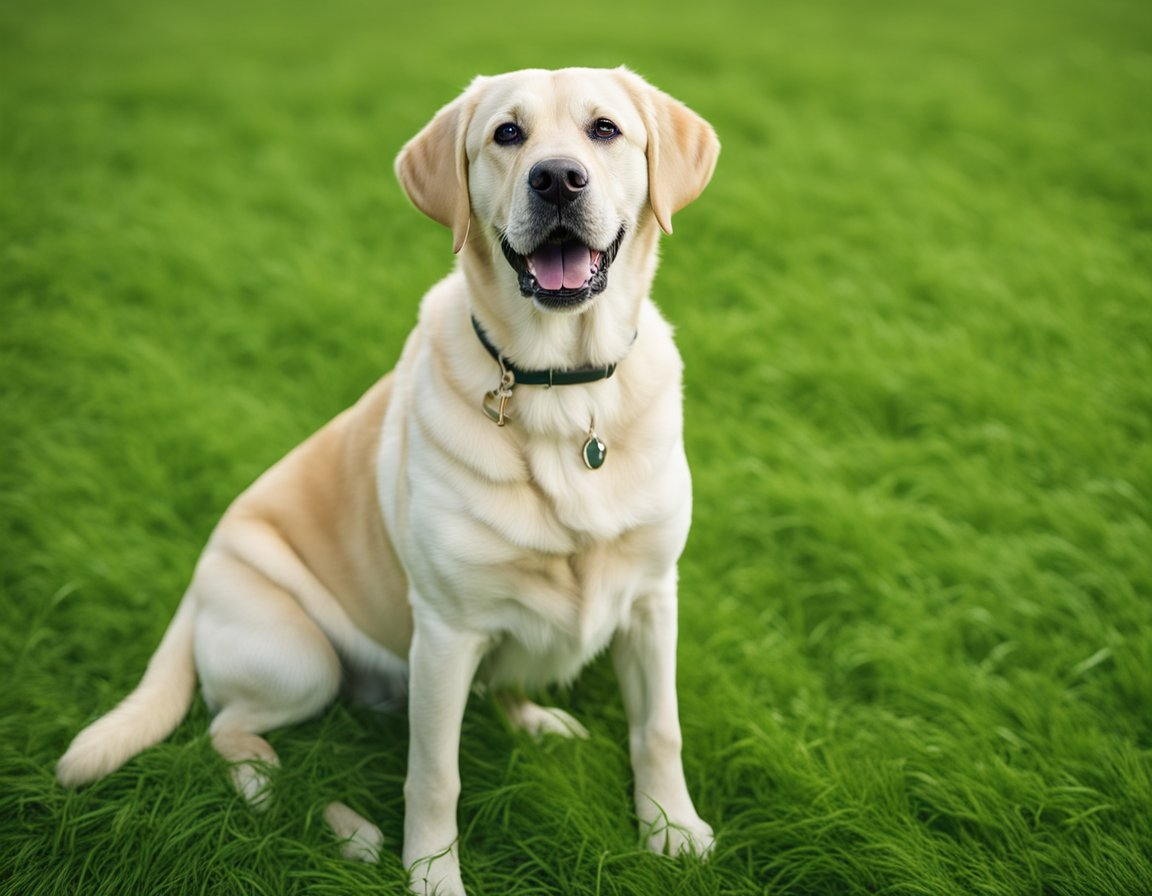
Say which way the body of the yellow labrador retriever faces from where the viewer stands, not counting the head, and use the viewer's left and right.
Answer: facing the viewer and to the right of the viewer
